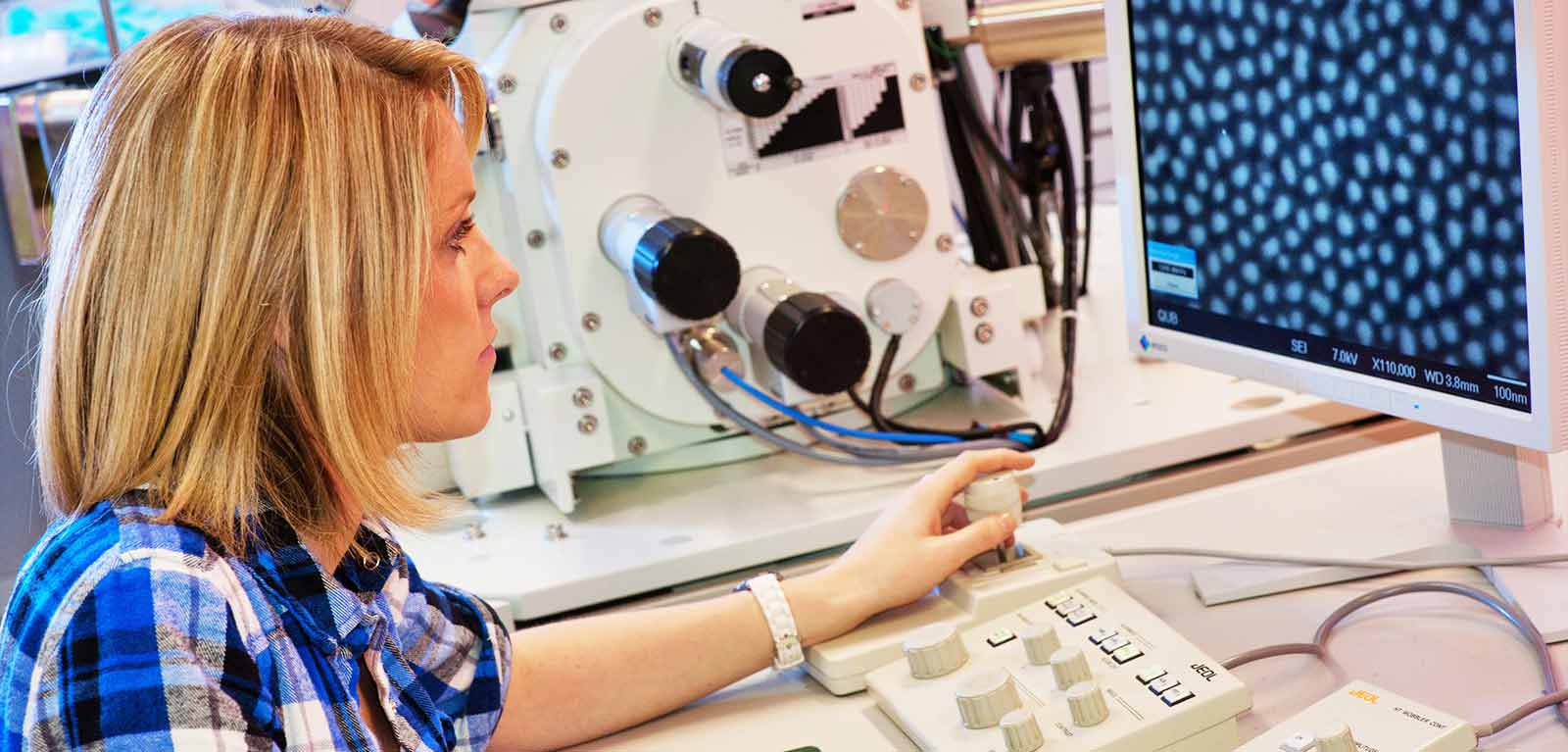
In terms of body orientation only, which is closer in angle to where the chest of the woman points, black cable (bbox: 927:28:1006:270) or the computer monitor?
the computer monitor

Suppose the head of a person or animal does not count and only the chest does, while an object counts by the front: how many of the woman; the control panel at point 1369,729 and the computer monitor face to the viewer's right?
1

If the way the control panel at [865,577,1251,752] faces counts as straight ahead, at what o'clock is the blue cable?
The blue cable is roughly at 4 o'clock from the control panel.

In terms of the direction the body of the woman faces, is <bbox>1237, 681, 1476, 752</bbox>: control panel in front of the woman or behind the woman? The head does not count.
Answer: in front

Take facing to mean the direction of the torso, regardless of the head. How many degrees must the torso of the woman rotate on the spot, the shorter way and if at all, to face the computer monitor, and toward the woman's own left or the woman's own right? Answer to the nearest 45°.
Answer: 0° — they already face it

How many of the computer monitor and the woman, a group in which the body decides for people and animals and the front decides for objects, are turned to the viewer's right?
1

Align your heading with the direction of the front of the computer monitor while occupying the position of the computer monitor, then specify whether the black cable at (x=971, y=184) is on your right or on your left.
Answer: on your right

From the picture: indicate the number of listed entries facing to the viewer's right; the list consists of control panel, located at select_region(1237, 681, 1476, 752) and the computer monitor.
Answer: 0

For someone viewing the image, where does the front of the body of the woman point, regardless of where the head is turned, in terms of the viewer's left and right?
facing to the right of the viewer

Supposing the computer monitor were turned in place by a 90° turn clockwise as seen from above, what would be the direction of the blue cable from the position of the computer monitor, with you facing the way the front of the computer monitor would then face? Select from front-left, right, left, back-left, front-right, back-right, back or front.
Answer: front

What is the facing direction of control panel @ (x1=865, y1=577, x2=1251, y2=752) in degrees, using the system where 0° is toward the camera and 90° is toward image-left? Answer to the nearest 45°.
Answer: approximately 45°

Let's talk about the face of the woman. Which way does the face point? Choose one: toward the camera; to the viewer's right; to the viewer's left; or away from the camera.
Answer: to the viewer's right

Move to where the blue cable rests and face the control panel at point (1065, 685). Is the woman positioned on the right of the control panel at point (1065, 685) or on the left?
right

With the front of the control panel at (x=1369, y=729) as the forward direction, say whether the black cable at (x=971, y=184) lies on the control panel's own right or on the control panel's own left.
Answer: on the control panel's own right
